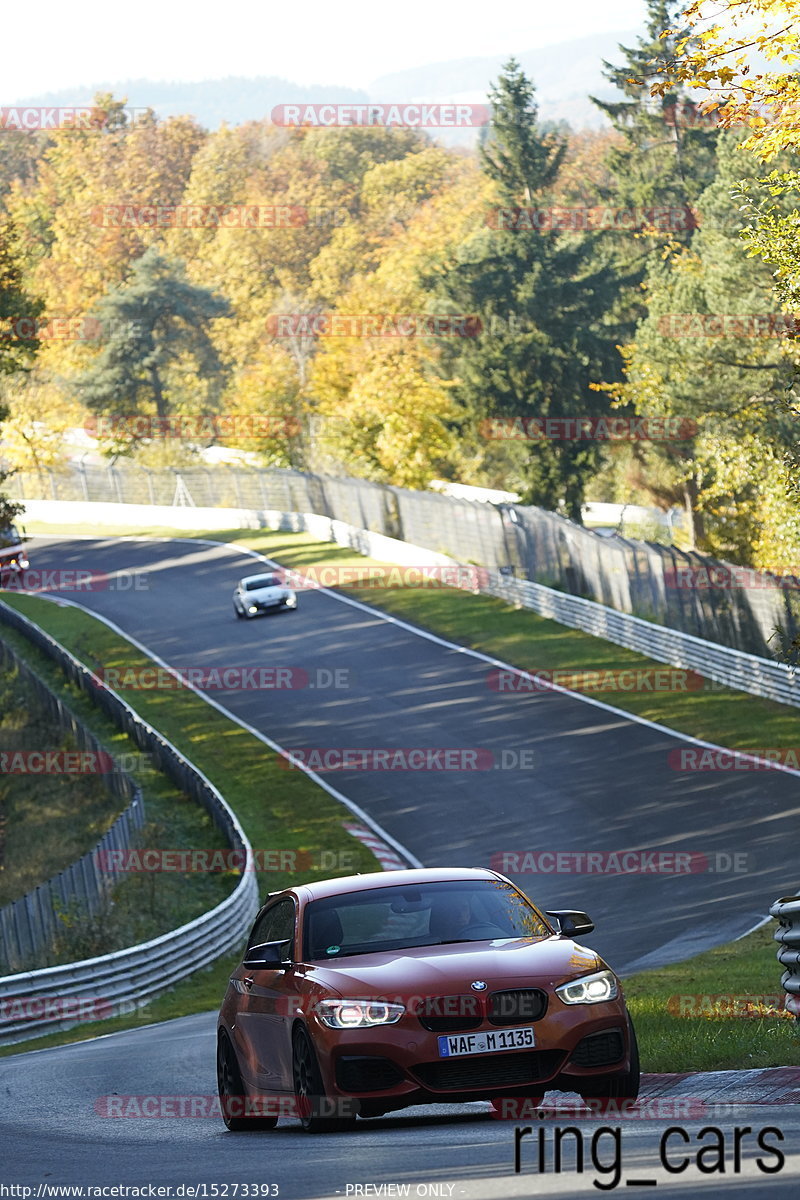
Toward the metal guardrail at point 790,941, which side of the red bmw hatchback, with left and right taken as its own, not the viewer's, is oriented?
left

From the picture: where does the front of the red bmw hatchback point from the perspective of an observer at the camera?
facing the viewer and to the right of the viewer

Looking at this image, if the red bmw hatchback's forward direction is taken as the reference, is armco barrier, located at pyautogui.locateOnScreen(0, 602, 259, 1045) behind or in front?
behind
